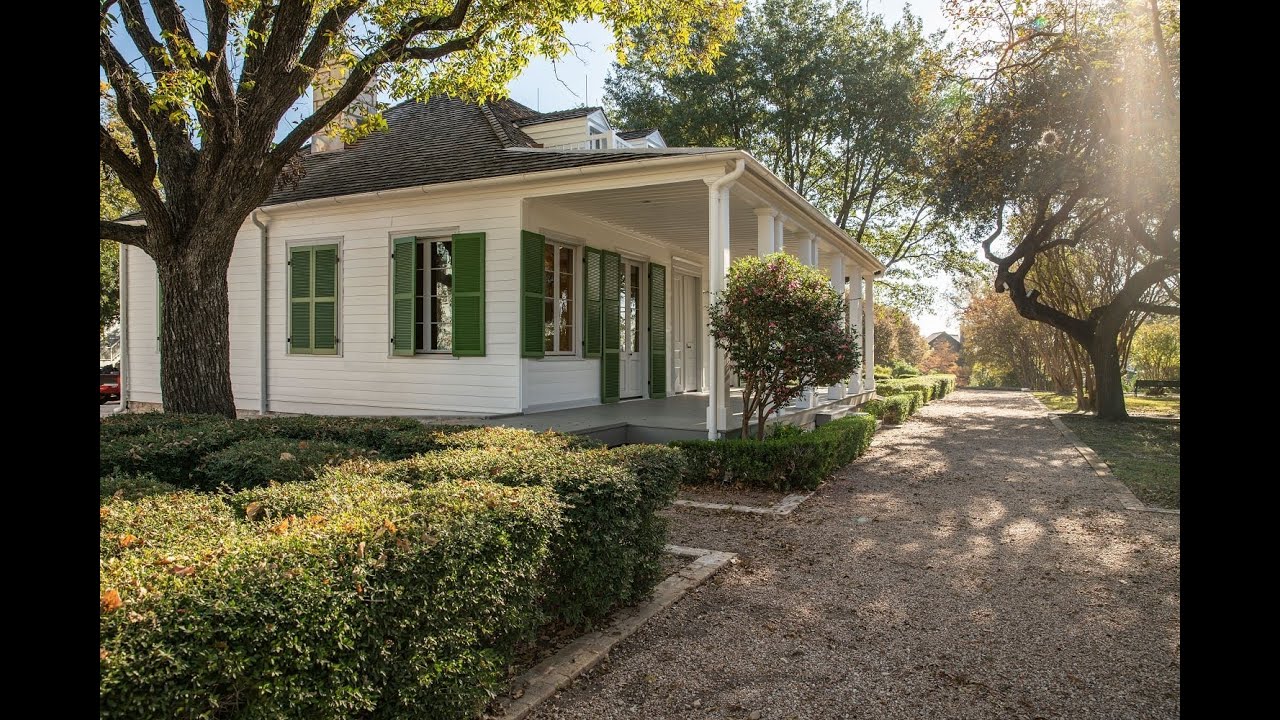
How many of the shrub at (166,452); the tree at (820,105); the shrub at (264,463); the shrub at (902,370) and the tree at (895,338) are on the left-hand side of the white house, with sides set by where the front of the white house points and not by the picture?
3

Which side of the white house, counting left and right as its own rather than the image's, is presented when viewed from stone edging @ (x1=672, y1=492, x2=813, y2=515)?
front

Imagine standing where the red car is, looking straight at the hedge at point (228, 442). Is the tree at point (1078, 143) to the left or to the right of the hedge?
left

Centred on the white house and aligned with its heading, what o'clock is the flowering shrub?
The flowering shrub is roughly at 12 o'clock from the white house.

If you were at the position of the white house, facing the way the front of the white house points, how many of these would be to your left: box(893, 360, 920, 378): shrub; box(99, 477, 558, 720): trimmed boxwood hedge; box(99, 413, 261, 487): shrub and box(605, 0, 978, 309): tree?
2

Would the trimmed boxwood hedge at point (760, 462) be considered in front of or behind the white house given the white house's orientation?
in front

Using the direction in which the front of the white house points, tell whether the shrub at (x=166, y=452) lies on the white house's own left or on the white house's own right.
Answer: on the white house's own right

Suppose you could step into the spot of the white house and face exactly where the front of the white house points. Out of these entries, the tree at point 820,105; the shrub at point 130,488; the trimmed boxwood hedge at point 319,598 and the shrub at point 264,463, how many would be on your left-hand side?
1

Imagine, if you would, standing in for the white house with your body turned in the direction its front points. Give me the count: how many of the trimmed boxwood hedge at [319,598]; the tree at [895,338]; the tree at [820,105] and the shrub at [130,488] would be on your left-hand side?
2

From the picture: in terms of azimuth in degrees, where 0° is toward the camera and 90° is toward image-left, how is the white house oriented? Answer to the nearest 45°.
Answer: approximately 315°

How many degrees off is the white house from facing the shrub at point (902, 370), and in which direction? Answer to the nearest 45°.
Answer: approximately 90° to its left

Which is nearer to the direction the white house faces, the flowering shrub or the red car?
the flowering shrub

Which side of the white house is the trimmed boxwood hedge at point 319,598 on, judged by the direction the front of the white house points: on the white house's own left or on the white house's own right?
on the white house's own right

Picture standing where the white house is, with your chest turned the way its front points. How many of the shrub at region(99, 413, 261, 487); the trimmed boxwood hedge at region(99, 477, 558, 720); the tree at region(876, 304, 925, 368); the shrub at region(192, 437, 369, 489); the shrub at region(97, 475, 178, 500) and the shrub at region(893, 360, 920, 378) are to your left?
2

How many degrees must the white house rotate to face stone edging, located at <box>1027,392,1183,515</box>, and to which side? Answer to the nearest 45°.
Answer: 0° — it already faces it

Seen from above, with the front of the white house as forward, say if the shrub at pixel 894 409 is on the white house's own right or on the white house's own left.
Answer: on the white house's own left

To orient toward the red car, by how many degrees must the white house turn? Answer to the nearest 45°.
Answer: approximately 180°

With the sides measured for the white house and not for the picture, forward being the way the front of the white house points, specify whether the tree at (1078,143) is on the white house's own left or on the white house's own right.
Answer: on the white house's own left

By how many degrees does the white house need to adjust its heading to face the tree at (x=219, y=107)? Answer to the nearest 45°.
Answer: approximately 90° to its right

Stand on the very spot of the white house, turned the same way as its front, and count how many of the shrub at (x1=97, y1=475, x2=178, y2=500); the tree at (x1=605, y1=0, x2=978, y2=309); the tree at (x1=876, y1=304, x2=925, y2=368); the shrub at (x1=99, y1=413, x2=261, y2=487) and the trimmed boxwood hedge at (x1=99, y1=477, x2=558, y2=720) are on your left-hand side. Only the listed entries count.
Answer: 2
